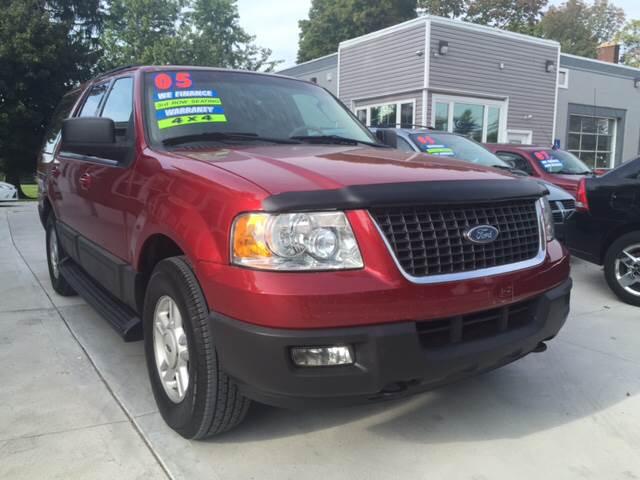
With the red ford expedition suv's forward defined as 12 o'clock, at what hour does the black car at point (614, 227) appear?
The black car is roughly at 9 o'clock from the red ford expedition suv.

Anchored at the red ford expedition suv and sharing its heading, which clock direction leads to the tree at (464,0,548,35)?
The tree is roughly at 8 o'clock from the red ford expedition suv.

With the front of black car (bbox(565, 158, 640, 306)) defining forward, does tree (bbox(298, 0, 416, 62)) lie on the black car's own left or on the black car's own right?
on the black car's own left

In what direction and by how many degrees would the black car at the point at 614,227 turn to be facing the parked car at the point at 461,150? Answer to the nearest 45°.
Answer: approximately 135° to its left

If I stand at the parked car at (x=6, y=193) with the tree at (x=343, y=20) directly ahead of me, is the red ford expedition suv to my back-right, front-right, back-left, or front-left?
back-right

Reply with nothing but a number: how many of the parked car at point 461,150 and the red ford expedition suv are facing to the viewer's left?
0

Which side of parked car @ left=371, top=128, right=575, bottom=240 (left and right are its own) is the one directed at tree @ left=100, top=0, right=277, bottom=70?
back

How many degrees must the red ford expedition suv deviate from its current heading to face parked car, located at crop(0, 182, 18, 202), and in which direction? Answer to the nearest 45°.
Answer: approximately 180°

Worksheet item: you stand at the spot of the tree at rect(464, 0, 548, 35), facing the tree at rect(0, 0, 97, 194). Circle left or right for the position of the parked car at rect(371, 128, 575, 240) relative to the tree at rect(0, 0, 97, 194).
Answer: left

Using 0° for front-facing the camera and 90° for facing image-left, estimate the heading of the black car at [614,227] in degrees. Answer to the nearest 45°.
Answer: approximately 270°

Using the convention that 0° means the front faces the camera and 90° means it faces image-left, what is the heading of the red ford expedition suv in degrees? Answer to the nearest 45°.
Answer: approximately 315°

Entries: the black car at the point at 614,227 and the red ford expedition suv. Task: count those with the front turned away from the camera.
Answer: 0

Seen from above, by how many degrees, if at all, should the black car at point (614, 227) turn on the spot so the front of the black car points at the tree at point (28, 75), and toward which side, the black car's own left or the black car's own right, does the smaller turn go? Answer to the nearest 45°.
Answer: approximately 135° to the black car's own left

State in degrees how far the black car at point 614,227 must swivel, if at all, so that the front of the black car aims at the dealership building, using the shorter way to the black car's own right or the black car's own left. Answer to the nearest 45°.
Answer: approximately 90° to the black car's own left
